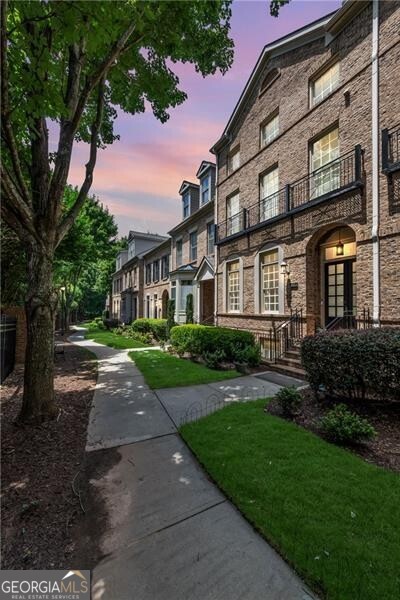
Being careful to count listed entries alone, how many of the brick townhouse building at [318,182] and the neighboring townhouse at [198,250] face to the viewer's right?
0

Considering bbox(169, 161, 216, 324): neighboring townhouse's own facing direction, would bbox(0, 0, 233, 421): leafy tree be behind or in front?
in front

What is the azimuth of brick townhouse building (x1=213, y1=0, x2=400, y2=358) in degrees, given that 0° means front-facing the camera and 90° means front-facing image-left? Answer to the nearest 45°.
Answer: approximately 45°

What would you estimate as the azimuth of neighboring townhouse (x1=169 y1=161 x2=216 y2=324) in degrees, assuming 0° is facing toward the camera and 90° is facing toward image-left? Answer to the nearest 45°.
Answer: approximately 45°
